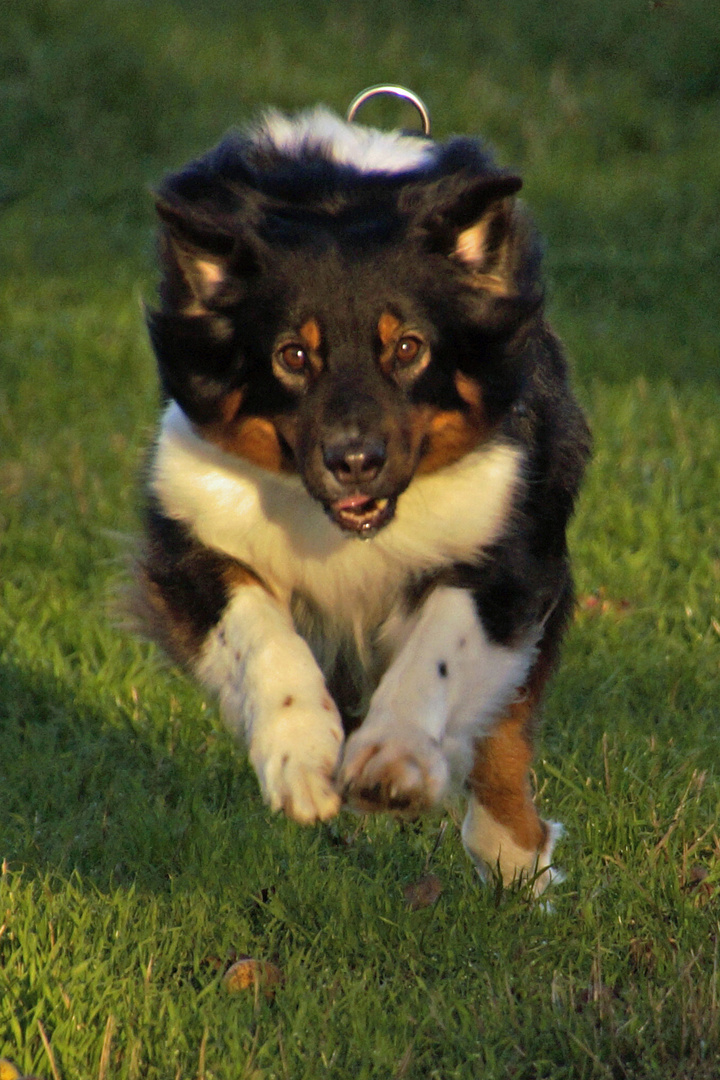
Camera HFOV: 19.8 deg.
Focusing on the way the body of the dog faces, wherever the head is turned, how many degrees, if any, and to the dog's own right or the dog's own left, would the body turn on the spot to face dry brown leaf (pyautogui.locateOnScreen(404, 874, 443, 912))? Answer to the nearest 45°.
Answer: approximately 45° to the dog's own left

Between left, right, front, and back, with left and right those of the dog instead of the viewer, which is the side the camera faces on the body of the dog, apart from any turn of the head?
front

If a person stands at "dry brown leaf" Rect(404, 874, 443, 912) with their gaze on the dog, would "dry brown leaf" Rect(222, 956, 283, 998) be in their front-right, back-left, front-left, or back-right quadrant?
back-left

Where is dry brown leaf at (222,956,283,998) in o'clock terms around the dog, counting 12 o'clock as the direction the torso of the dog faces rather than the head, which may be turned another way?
The dry brown leaf is roughly at 12 o'clock from the dog.
